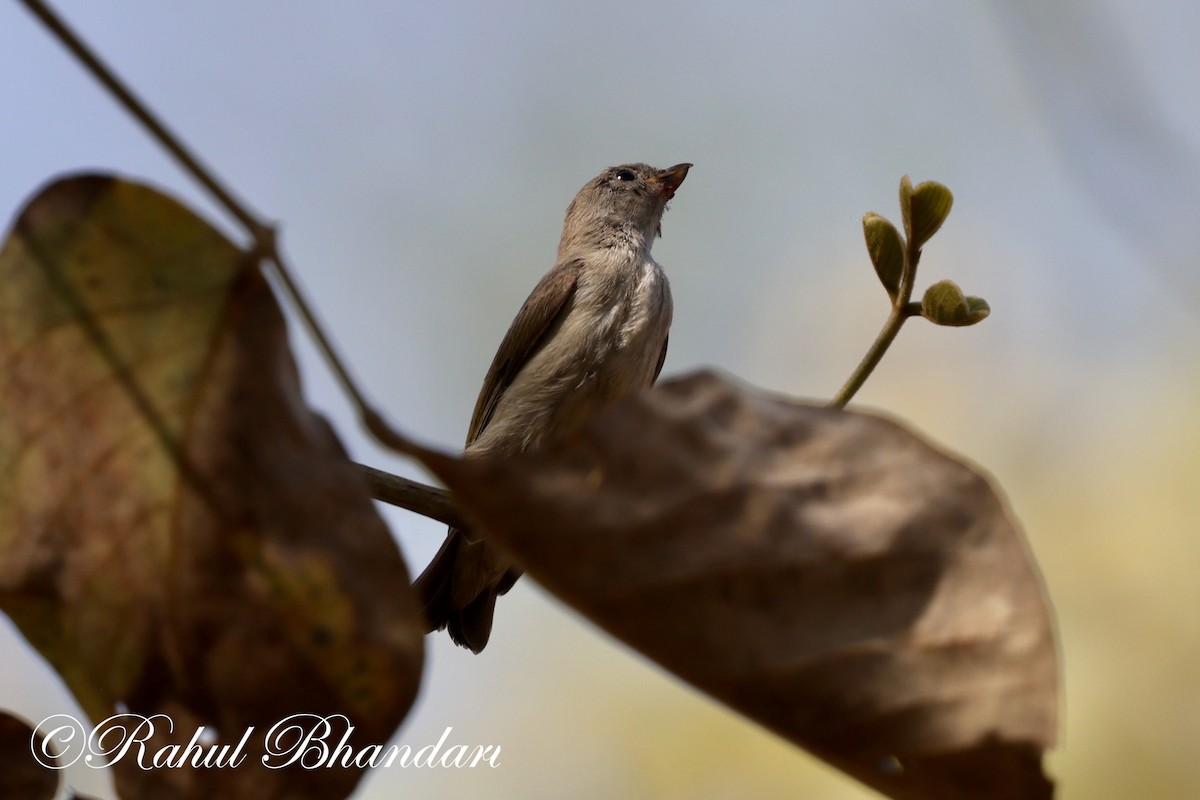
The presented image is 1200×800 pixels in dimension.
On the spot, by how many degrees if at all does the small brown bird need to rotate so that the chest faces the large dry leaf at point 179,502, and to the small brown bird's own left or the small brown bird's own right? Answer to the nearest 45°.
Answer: approximately 45° to the small brown bird's own right

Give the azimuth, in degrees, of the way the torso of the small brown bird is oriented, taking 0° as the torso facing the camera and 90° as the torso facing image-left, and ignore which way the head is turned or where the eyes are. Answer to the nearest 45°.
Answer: approximately 315°

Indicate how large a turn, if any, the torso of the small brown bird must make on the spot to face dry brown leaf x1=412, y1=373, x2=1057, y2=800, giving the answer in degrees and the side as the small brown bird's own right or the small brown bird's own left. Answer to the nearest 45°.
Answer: approximately 45° to the small brown bird's own right
